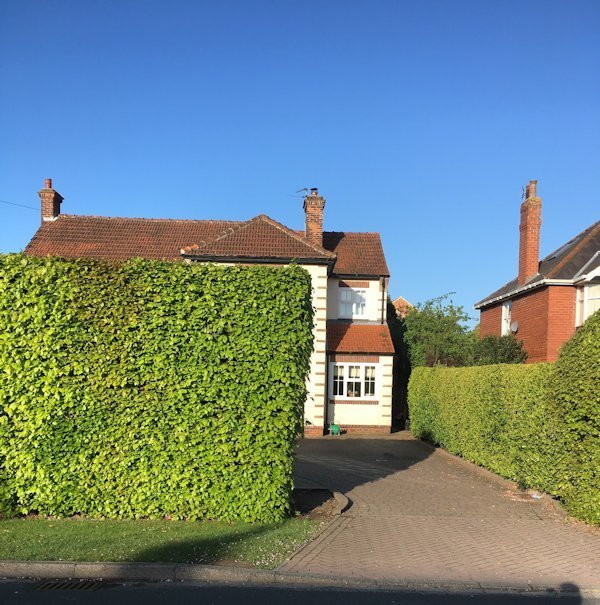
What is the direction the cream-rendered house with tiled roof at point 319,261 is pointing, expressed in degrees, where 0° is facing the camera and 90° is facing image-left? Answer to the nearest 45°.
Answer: approximately 0°

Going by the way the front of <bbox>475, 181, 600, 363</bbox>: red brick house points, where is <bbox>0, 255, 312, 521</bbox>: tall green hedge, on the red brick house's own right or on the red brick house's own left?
on the red brick house's own right

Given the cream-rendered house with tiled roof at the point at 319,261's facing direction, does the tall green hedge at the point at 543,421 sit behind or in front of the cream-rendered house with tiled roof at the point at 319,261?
in front

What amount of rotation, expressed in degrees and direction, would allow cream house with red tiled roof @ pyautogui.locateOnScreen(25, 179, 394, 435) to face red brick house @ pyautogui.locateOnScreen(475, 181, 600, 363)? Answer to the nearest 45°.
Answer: approximately 90° to its left

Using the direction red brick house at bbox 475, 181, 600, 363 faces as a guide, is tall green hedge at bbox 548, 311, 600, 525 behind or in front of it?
in front

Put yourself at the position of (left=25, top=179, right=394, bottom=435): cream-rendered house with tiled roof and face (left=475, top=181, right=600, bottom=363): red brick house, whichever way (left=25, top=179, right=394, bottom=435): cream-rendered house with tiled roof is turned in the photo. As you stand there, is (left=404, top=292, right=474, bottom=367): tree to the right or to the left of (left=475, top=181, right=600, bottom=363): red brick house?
left

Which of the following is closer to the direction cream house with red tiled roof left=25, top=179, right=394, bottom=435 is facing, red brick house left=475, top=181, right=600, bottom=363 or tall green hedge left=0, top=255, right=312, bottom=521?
the tall green hedge

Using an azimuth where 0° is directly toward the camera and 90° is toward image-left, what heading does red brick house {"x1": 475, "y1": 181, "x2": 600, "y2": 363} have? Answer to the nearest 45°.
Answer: approximately 315°
